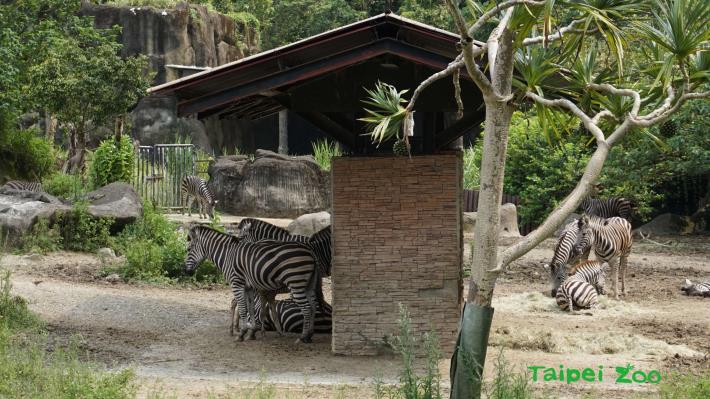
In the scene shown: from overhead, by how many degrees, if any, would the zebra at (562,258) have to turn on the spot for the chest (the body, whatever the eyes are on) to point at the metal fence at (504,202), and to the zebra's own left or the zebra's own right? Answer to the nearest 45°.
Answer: approximately 135° to the zebra's own right

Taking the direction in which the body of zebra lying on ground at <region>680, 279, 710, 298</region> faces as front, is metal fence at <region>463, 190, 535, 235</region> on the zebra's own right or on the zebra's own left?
on the zebra's own right

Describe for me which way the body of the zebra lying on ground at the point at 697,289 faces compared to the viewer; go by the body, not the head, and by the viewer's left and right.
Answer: facing to the left of the viewer

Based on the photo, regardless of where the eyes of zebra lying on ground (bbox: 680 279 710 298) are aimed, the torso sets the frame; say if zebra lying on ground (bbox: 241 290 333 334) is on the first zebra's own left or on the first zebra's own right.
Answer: on the first zebra's own left

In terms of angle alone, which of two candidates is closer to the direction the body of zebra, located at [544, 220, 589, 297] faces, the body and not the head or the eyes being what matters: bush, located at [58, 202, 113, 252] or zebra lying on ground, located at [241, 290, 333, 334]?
the zebra lying on ground

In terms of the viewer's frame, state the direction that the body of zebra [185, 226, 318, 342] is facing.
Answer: to the viewer's left

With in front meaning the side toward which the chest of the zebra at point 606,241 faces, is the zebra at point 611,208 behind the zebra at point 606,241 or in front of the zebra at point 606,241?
behind

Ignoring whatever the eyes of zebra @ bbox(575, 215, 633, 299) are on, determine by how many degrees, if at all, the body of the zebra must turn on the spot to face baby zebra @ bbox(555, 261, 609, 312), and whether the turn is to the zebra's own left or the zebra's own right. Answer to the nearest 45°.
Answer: approximately 45° to the zebra's own left

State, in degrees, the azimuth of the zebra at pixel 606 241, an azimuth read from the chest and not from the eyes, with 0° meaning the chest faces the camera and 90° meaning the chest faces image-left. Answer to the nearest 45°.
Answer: approximately 45°
